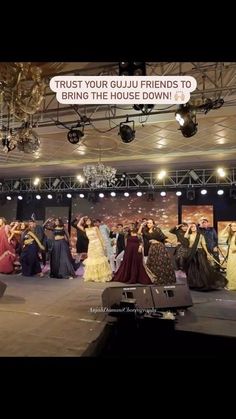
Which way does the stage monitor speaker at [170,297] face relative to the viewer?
away from the camera

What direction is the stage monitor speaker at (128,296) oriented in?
away from the camera

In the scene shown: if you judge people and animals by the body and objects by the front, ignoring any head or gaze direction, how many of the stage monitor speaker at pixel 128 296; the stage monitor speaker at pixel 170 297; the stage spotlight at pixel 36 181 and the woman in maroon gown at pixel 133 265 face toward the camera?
2

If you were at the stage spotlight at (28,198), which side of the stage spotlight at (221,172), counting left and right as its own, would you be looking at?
right

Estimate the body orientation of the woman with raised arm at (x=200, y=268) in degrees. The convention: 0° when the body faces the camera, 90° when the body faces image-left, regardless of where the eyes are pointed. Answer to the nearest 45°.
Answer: approximately 45°

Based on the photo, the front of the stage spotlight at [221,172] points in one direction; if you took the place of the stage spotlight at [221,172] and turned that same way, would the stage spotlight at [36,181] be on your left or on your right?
on your right

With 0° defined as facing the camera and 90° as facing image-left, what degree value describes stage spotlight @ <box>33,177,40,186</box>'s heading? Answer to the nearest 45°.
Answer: approximately 0°

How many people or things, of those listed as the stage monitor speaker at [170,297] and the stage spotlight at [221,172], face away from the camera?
1

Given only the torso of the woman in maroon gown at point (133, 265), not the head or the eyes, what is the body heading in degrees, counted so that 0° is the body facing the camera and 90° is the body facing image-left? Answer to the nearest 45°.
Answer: approximately 0°

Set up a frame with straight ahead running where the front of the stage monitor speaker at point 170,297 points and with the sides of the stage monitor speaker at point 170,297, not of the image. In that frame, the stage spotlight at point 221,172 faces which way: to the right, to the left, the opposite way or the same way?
the opposite way
